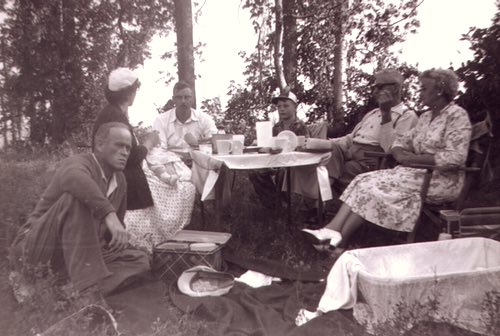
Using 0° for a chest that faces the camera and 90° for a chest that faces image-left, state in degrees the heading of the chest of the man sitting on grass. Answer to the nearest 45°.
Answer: approximately 315°

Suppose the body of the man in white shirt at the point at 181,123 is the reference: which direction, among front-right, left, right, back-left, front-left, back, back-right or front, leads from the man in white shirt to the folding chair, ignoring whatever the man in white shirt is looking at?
front-left

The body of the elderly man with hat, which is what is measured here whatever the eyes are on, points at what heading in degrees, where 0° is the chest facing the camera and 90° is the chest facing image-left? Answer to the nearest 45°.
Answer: approximately 45°

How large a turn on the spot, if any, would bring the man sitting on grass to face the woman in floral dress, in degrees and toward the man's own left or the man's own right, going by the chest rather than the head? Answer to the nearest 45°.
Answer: approximately 45° to the man's own left

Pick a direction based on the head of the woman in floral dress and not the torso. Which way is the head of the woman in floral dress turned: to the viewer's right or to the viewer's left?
to the viewer's left

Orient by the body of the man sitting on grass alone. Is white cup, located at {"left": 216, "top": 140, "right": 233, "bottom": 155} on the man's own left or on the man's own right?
on the man's own left

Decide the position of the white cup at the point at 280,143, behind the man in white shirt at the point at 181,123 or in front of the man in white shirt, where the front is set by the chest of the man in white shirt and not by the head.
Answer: in front

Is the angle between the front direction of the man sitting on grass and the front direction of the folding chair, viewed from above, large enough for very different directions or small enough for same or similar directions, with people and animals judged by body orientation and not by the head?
very different directions

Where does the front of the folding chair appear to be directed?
to the viewer's left

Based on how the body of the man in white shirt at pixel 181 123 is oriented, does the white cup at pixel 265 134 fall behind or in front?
in front

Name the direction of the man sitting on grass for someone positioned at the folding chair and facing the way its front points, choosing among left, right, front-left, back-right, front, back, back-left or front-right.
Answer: front-left

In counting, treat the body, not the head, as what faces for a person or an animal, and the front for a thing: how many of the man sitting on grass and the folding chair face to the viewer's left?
1

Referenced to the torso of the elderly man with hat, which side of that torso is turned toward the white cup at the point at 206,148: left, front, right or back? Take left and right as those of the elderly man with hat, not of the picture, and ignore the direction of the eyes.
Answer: front

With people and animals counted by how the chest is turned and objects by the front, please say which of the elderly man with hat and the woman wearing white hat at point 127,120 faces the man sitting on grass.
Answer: the elderly man with hat

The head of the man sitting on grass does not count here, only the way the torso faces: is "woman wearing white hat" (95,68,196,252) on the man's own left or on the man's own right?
on the man's own left

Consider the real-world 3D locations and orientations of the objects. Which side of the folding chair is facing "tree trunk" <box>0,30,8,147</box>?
front
